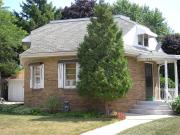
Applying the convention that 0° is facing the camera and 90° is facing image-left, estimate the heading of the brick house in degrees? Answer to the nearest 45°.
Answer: approximately 315°

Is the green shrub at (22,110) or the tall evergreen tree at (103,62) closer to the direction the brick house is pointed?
the tall evergreen tree

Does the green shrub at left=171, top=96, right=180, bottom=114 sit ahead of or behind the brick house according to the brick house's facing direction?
ahead

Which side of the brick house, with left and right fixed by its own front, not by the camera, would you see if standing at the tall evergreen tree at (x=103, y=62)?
front

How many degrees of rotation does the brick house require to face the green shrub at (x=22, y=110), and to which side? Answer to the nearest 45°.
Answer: approximately 45° to its right

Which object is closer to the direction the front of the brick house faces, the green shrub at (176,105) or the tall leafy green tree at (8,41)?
the green shrub

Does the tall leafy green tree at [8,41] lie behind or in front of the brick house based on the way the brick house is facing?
behind
